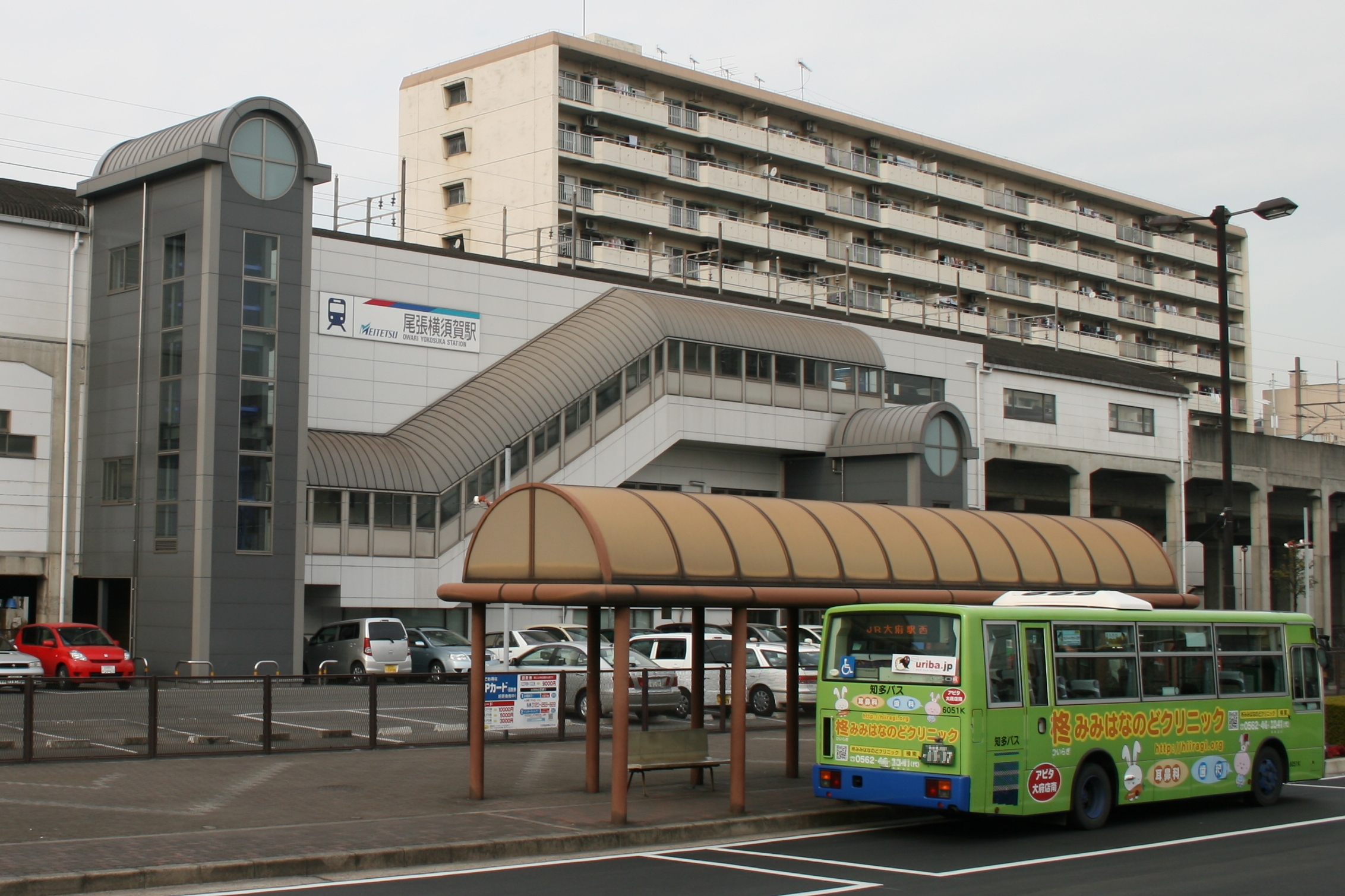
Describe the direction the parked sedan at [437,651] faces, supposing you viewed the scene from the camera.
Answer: facing the viewer and to the right of the viewer

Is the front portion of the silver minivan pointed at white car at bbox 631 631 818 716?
no

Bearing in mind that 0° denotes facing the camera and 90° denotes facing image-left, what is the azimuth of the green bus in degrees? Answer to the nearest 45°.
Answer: approximately 225°

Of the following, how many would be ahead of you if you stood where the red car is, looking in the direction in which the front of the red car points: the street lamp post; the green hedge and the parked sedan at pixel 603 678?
3

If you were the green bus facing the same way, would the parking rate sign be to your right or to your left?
on your left

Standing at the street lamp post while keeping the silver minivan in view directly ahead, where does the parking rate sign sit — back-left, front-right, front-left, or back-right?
front-left

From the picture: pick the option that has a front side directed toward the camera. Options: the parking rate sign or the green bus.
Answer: the parking rate sign

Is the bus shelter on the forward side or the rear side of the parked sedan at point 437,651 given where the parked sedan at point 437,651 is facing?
on the forward side

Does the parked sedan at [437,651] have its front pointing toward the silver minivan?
no

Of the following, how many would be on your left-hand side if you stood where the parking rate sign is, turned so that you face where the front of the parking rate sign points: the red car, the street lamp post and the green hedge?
2

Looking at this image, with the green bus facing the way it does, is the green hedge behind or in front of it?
in front

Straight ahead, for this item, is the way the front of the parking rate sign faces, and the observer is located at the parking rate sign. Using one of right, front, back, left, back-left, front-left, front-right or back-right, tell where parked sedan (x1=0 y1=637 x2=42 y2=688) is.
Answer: back-right

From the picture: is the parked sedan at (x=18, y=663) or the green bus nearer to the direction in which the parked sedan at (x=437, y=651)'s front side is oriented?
the green bus

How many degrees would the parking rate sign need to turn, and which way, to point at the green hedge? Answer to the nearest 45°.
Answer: approximately 90° to its left

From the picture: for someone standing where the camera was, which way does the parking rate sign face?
facing the viewer
